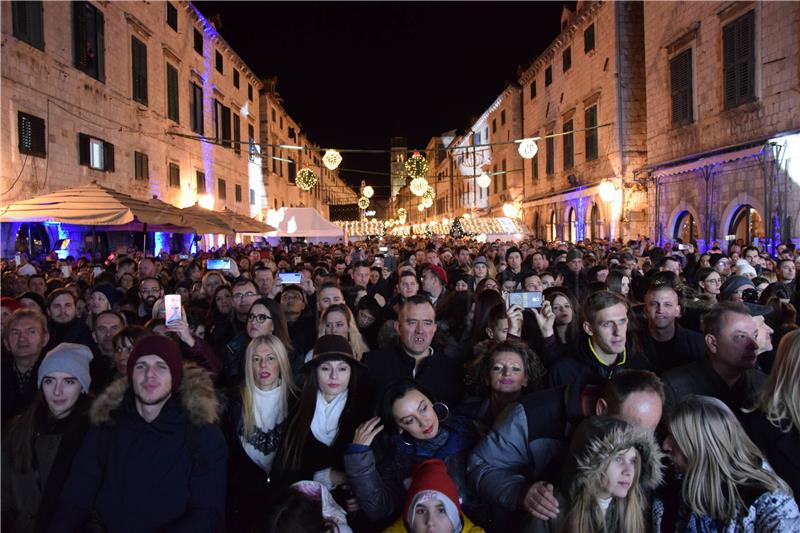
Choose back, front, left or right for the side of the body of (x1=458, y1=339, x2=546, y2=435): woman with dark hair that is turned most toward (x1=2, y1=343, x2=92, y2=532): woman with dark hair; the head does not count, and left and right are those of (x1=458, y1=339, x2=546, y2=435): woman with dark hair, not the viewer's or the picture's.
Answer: right

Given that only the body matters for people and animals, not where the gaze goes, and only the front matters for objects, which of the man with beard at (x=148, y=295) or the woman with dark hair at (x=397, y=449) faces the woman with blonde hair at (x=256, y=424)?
the man with beard

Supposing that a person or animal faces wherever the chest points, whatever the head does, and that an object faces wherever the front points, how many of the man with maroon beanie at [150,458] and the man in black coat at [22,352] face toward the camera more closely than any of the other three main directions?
2

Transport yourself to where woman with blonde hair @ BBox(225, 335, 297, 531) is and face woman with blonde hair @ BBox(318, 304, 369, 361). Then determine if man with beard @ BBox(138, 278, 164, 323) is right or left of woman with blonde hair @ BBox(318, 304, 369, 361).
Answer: left

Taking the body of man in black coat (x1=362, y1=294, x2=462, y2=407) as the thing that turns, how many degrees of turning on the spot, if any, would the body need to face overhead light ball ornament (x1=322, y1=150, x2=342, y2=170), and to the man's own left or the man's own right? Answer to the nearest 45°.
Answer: approximately 180°

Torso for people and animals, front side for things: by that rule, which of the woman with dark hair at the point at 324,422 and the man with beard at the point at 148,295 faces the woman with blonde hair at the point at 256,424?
the man with beard

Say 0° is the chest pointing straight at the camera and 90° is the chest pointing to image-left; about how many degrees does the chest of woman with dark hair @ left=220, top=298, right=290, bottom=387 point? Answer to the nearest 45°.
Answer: approximately 45°

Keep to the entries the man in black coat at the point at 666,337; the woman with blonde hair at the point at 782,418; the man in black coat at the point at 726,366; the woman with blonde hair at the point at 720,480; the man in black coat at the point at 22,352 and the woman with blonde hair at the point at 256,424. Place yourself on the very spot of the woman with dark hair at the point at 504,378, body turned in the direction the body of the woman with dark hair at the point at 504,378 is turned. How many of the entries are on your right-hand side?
2
